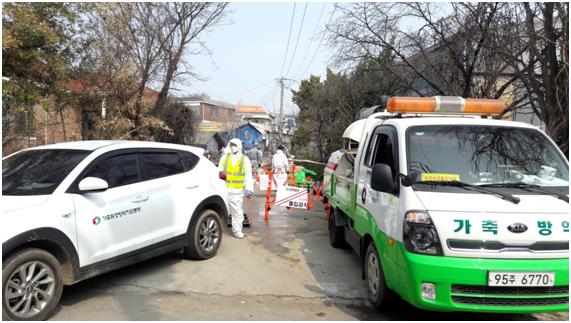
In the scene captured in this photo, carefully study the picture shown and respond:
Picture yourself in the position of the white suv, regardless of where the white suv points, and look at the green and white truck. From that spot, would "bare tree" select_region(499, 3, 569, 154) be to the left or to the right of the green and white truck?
left

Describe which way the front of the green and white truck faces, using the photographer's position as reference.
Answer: facing the viewer and to the right of the viewer

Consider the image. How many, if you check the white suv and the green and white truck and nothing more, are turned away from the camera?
0

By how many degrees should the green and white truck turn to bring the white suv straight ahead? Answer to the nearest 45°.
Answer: approximately 135° to its right

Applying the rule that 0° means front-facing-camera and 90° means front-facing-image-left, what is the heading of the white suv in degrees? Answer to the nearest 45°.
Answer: approximately 45°

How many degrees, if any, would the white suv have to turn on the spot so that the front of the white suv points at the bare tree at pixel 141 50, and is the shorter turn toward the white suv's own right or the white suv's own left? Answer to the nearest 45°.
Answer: approximately 135° to the white suv's own right

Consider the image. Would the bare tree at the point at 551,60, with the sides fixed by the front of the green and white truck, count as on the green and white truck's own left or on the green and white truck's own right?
on the green and white truck's own left

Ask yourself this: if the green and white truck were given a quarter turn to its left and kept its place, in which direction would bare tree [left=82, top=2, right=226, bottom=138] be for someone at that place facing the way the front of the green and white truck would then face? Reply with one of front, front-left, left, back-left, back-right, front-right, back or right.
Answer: left
